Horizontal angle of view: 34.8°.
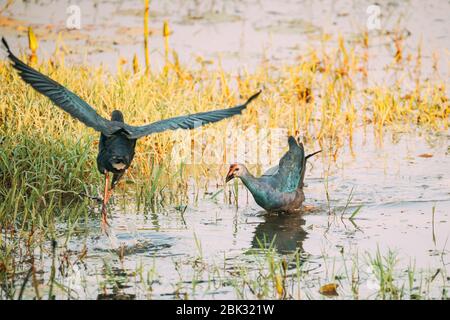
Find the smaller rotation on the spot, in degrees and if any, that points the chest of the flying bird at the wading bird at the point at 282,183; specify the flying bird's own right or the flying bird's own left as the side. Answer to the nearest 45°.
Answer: approximately 45° to the flying bird's own right

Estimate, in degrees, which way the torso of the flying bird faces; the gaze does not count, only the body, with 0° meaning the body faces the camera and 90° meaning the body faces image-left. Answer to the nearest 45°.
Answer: approximately 180°

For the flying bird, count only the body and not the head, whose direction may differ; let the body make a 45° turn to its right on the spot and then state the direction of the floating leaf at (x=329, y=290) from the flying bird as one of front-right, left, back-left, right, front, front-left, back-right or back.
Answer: right

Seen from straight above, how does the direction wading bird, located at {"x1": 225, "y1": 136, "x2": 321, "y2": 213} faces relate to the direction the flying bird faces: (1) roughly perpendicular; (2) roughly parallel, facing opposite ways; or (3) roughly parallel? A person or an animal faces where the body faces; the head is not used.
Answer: roughly perpendicular

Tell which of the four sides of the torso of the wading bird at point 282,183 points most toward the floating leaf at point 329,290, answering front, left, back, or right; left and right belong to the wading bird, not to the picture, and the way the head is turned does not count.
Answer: left

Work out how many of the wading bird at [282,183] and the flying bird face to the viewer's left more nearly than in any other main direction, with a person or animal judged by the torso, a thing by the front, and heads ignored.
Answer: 1

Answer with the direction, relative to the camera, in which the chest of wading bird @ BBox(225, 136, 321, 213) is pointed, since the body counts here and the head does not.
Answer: to the viewer's left
